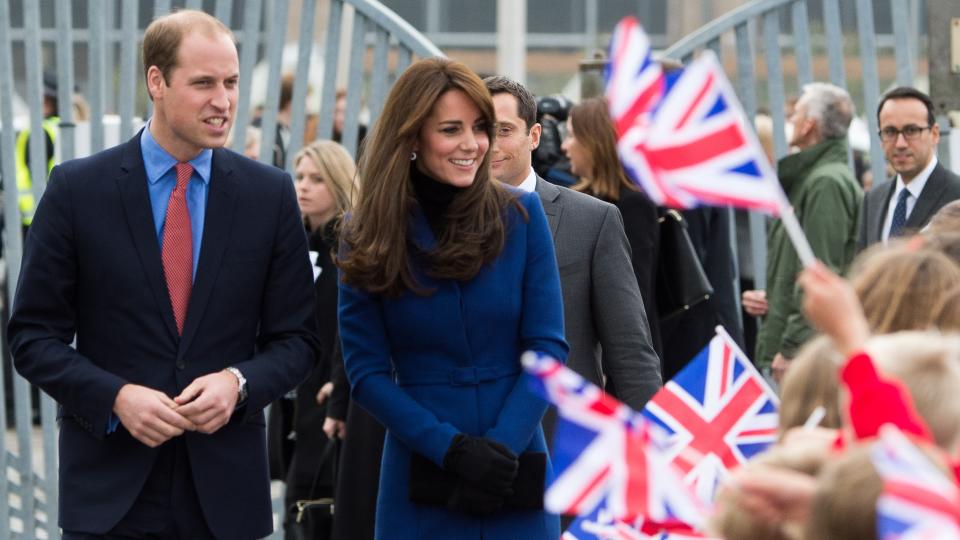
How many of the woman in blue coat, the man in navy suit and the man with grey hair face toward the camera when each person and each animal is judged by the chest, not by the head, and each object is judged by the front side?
2

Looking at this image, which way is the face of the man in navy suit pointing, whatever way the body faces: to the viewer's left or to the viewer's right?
to the viewer's right

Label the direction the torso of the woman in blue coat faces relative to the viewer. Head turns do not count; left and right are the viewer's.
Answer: facing the viewer

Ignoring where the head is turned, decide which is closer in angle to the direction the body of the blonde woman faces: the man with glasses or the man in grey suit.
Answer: the man in grey suit

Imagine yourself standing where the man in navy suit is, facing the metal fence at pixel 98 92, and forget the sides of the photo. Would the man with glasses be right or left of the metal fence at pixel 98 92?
right

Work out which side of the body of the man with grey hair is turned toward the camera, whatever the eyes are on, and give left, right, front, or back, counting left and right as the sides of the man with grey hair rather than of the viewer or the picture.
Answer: left

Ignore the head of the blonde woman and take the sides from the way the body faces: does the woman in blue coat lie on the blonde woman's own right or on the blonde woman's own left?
on the blonde woman's own left

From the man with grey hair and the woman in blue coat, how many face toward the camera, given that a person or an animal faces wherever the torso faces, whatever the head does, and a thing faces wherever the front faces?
1

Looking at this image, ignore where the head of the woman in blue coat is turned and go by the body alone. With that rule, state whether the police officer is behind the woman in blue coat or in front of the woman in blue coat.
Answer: behind

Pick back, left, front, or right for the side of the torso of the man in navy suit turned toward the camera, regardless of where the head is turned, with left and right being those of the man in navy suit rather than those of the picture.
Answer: front

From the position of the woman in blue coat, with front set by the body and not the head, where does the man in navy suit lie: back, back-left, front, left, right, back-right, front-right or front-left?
right
